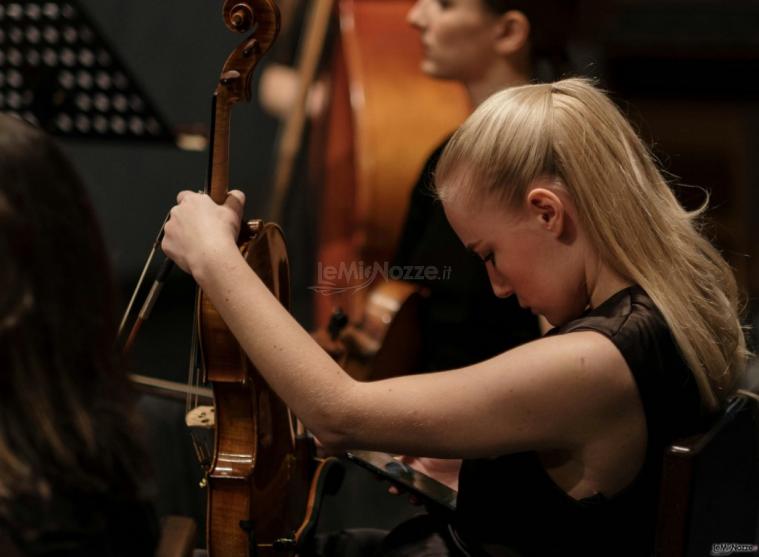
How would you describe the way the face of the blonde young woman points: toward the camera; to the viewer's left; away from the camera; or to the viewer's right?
to the viewer's left

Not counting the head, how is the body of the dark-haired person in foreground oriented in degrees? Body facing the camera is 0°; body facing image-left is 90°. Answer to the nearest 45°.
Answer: approximately 135°

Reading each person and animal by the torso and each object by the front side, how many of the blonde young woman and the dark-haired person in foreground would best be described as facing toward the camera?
0

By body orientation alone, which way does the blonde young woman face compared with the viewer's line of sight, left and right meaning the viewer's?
facing to the left of the viewer

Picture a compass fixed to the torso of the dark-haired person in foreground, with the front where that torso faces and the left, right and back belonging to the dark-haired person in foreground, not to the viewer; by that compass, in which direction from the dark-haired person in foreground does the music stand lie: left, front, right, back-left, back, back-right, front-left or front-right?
front-right

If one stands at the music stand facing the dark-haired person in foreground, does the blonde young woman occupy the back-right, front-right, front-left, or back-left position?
front-left

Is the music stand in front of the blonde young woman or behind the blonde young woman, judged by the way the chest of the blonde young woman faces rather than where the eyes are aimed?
in front

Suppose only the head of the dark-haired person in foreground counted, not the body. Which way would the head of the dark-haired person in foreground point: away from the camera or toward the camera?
away from the camera
